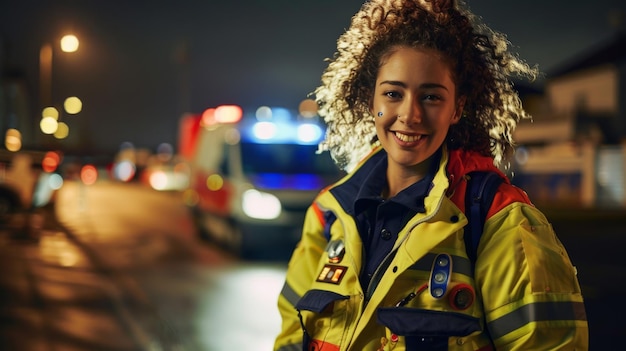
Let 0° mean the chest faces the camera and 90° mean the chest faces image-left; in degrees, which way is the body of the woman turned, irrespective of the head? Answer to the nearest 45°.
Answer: approximately 45°

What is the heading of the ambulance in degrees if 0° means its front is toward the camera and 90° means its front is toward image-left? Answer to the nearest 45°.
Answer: approximately 315°

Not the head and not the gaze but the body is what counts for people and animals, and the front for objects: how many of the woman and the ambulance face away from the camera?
0

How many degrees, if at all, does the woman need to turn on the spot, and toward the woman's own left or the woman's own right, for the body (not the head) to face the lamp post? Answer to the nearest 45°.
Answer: approximately 90° to the woman's own right

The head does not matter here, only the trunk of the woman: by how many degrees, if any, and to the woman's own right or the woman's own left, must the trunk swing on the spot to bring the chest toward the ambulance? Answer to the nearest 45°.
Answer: approximately 135° to the woman's own right
